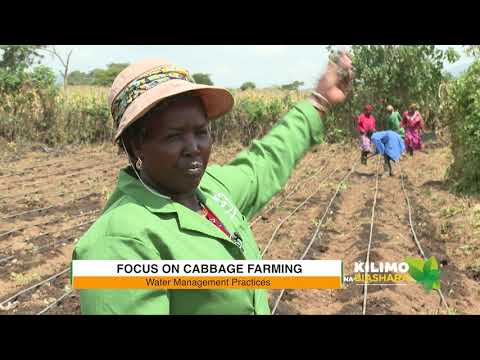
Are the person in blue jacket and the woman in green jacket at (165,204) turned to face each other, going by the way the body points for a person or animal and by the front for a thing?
no

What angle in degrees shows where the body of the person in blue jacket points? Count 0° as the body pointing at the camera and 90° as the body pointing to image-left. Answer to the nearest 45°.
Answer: approximately 90°

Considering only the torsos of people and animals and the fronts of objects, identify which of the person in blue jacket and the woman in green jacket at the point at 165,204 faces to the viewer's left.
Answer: the person in blue jacket

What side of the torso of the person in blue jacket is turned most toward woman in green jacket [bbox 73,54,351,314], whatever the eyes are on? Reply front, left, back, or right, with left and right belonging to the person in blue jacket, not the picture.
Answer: left

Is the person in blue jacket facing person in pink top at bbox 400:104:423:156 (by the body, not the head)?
no

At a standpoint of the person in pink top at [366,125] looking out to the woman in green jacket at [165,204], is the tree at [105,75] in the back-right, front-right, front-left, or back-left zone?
back-right

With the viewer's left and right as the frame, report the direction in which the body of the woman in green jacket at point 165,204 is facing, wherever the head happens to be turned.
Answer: facing the viewer and to the right of the viewer

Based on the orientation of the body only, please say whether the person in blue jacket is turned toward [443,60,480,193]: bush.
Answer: no

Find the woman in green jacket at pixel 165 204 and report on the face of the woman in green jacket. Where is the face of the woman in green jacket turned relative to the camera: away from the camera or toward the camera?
toward the camera

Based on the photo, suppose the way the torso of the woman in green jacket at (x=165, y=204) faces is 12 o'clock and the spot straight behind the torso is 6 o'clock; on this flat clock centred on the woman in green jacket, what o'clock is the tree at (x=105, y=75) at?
The tree is roughly at 7 o'clock from the woman in green jacket.

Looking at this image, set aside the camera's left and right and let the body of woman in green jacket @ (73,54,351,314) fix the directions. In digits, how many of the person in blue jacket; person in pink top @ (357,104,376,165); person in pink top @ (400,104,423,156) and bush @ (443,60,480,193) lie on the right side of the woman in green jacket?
0

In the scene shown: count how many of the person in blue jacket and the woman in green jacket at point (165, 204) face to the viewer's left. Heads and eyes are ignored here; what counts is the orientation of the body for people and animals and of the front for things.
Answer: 1

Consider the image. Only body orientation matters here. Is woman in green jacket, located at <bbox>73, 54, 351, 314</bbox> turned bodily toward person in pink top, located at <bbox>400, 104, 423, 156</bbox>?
no
